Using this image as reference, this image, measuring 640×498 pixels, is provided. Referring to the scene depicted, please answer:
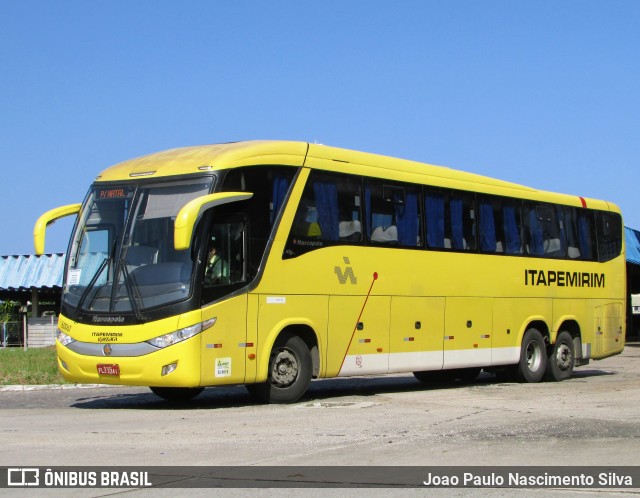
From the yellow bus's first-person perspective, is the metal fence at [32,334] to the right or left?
on its right

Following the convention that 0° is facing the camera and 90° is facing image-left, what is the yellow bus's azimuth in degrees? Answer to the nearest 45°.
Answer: approximately 45°

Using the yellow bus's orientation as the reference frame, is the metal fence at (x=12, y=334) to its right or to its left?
on its right

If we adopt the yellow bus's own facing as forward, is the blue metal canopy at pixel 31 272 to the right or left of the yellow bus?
on its right
